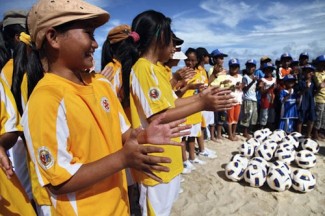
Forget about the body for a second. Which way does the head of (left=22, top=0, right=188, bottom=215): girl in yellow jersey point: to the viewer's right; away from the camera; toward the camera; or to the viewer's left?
to the viewer's right

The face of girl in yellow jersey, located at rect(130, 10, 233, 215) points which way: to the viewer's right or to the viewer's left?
to the viewer's right

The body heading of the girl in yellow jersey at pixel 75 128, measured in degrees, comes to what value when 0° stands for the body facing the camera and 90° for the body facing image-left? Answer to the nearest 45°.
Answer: approximately 315°

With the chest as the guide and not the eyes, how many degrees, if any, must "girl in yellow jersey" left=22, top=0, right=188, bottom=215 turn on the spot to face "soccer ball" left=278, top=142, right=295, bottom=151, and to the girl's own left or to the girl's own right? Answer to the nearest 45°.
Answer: approximately 90° to the girl's own left

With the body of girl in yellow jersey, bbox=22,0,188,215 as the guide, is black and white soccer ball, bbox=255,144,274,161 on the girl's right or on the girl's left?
on the girl's left

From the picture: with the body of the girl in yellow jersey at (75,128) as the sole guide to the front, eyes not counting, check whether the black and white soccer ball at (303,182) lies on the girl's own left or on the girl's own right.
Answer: on the girl's own left

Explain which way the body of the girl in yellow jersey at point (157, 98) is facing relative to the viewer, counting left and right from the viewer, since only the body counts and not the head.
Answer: facing to the right of the viewer
